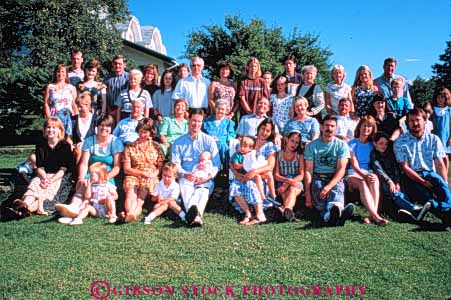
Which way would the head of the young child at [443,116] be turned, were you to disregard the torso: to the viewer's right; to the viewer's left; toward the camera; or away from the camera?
toward the camera

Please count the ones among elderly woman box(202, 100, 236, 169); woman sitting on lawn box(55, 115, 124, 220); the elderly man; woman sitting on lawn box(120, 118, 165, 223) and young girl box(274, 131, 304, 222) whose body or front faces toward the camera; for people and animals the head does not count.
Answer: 5

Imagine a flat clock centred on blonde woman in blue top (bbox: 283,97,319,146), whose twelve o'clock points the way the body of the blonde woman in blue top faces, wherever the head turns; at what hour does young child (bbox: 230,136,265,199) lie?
The young child is roughly at 2 o'clock from the blonde woman in blue top.

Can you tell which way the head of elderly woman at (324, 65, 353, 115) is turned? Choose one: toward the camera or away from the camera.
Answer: toward the camera

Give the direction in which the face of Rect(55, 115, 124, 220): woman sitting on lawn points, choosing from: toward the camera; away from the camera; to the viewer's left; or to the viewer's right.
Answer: toward the camera

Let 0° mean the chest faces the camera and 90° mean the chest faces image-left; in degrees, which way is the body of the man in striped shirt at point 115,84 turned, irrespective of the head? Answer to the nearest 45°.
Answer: approximately 0°

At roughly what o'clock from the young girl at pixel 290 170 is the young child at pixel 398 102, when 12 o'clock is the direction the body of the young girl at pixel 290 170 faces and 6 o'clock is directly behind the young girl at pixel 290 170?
the young child at pixel 398 102 is roughly at 8 o'clock from the young girl at pixel 290 170.

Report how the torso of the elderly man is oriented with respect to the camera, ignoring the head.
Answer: toward the camera

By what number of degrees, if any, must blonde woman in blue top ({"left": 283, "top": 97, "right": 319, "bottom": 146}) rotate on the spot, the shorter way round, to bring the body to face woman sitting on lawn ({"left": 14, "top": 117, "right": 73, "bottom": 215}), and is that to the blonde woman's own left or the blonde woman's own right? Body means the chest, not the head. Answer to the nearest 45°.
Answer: approximately 90° to the blonde woman's own right

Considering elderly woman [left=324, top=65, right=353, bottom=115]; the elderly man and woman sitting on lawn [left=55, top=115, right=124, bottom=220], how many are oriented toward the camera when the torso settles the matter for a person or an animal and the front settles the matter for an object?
3

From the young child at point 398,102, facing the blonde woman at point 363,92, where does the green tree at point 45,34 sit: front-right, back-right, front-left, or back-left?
front-right

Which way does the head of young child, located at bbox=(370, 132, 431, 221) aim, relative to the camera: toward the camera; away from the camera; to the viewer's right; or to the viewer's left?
toward the camera

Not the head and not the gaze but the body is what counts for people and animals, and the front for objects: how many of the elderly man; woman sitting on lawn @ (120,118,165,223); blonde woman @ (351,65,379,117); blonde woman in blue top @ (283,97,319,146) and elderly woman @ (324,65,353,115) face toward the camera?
5

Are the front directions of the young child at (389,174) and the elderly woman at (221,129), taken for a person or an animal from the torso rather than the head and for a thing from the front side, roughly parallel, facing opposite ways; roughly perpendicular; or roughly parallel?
roughly parallel

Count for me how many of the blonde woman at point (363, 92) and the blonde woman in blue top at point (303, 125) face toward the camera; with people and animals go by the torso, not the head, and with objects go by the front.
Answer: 2

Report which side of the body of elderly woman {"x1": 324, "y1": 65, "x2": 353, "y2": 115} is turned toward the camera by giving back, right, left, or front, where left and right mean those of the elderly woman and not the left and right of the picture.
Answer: front

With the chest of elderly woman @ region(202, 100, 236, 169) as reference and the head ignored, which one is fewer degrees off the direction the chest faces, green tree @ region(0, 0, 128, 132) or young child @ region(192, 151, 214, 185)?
the young child

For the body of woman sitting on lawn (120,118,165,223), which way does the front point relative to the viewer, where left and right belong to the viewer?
facing the viewer

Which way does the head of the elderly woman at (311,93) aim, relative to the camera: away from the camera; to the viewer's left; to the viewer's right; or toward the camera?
toward the camera
